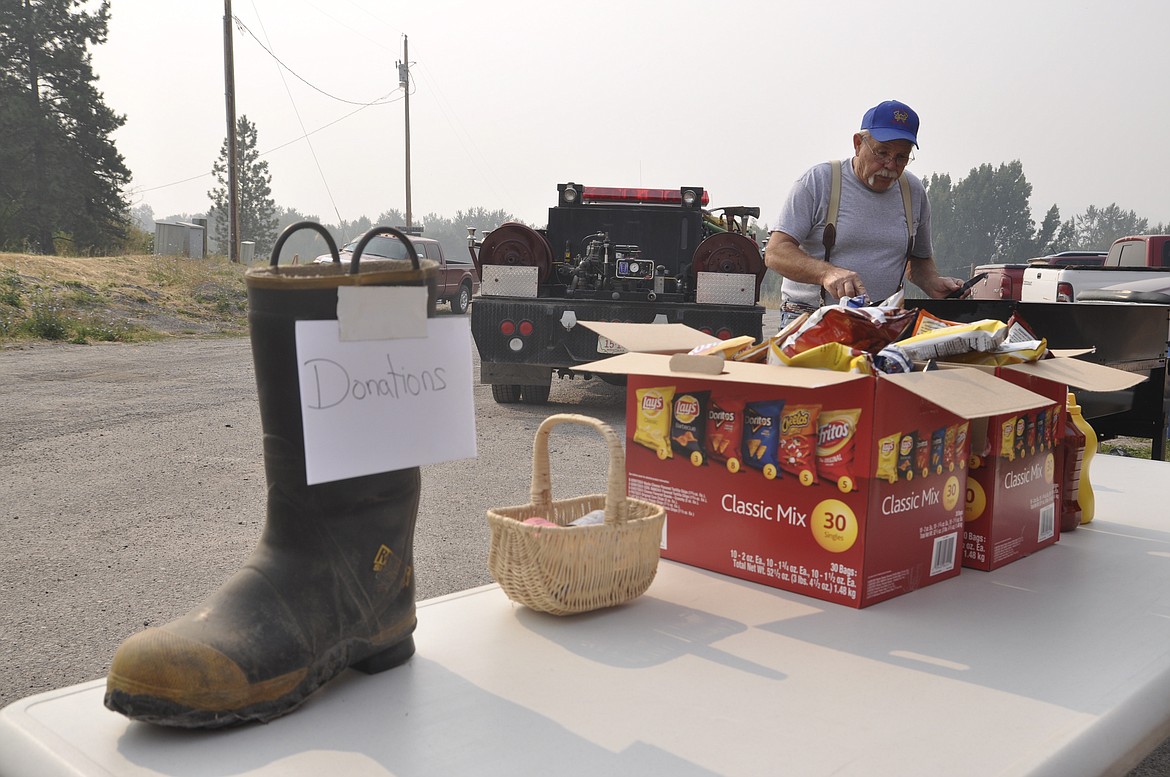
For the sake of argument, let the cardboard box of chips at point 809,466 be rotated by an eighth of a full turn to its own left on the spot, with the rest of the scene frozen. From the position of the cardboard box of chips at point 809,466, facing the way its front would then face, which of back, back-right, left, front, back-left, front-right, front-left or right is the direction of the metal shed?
back-right

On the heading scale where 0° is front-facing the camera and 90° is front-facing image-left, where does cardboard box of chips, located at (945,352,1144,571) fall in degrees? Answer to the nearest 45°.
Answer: approximately 45°

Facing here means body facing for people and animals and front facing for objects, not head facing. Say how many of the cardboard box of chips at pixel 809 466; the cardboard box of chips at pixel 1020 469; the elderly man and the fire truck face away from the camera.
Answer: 1

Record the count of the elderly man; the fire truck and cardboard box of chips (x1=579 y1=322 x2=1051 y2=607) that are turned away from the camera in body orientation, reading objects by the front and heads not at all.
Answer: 1

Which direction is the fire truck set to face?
away from the camera

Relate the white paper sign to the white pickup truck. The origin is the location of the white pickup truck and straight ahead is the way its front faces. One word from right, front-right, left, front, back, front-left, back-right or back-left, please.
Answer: back-right

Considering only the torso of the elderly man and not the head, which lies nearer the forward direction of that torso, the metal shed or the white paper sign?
the white paper sign

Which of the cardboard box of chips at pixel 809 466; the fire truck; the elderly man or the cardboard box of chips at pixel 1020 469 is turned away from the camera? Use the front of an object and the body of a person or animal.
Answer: the fire truck

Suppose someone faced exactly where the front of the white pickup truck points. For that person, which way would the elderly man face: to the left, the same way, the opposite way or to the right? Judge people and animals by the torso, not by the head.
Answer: to the right

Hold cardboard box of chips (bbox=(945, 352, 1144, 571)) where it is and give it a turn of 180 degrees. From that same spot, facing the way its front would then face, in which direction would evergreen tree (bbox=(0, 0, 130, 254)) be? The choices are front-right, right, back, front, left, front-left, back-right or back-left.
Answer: left

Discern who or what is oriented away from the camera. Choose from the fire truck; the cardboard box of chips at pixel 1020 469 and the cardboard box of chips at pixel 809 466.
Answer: the fire truck

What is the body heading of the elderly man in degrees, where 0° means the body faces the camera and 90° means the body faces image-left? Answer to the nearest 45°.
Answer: approximately 315°

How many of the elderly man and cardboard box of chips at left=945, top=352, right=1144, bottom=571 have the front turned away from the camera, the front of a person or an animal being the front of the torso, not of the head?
0

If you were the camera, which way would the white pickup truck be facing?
facing away from the viewer and to the right of the viewer

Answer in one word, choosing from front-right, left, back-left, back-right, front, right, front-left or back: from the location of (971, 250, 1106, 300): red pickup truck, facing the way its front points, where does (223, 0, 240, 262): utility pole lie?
back-left

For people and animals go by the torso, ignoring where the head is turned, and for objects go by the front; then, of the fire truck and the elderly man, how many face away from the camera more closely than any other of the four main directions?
1

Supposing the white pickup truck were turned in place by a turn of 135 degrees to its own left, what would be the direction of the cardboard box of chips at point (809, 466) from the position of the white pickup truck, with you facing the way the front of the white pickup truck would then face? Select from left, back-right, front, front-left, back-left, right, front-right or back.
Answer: left

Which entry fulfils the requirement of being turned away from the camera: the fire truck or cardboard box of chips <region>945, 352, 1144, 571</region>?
the fire truck
